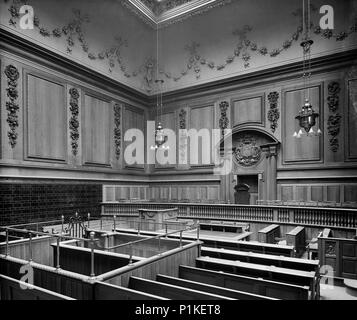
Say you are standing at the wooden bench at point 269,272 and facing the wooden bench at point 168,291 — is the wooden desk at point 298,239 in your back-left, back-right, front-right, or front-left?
back-right

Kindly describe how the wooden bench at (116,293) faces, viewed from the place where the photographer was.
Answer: facing away from the viewer and to the right of the viewer

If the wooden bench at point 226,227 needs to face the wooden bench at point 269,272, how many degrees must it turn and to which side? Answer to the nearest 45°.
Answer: approximately 180°

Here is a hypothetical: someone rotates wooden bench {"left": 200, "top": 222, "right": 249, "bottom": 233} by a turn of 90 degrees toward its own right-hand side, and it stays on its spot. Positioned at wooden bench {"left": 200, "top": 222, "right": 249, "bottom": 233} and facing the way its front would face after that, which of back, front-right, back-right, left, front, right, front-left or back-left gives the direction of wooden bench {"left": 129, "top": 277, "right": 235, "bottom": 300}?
right
